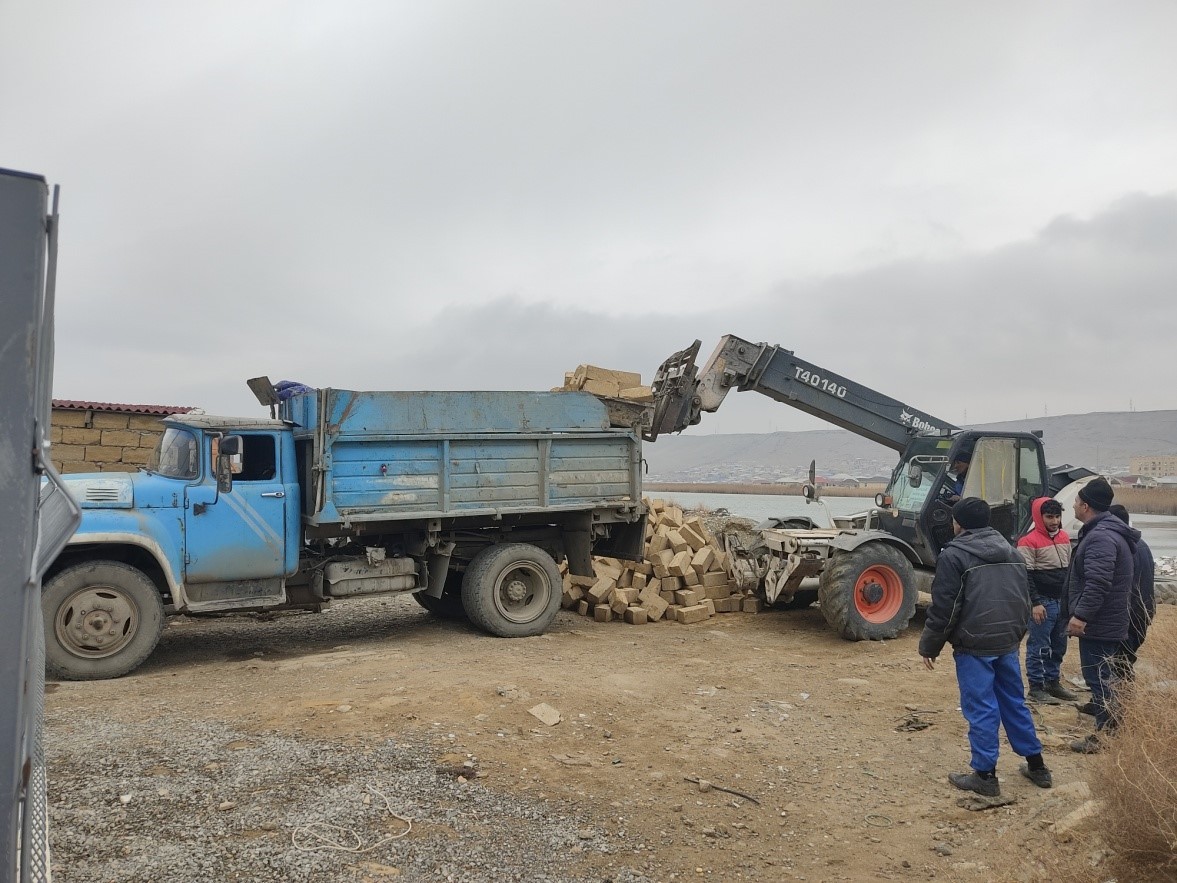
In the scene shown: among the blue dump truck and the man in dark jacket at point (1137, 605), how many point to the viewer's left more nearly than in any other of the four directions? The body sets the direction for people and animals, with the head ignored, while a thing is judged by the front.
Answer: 2

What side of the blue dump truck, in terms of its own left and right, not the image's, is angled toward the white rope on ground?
left

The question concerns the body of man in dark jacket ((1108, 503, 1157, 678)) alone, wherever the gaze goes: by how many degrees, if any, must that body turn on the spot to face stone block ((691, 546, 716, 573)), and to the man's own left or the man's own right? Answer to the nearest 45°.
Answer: approximately 45° to the man's own right

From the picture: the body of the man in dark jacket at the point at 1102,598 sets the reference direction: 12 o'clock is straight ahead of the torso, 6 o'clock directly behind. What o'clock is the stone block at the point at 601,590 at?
The stone block is roughly at 1 o'clock from the man in dark jacket.

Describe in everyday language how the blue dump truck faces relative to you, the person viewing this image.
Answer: facing to the left of the viewer

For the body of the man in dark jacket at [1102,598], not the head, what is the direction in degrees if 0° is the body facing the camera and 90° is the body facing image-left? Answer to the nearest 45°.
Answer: approximately 90°

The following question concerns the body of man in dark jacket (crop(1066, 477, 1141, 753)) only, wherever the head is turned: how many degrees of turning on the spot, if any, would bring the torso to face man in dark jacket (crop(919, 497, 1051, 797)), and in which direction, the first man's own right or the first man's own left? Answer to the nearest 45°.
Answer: approximately 45° to the first man's own left

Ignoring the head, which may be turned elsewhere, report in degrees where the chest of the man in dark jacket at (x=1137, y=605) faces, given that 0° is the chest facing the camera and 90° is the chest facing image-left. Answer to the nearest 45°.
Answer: approximately 90°

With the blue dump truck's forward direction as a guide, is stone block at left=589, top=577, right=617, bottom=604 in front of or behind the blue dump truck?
behind

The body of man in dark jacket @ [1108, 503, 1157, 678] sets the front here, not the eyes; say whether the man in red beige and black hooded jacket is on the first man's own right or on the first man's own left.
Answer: on the first man's own left
